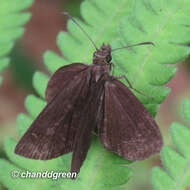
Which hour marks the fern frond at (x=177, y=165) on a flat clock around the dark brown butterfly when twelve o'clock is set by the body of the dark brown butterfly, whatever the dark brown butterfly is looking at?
The fern frond is roughly at 5 o'clock from the dark brown butterfly.

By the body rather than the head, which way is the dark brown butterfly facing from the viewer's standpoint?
away from the camera

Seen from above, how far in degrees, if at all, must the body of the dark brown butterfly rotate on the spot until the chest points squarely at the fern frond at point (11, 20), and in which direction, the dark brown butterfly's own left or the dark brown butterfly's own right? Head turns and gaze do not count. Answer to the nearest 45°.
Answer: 0° — it already faces it
